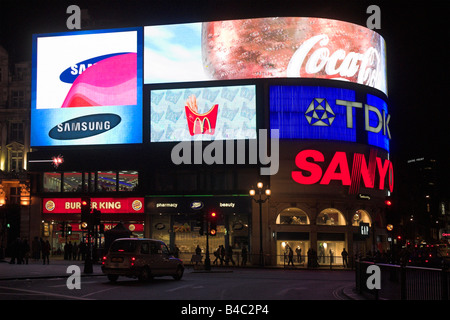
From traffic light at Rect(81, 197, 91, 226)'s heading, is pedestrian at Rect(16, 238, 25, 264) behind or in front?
behind

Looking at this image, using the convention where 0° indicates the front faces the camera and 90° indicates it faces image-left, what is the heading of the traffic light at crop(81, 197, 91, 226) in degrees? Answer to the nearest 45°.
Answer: approximately 0°
